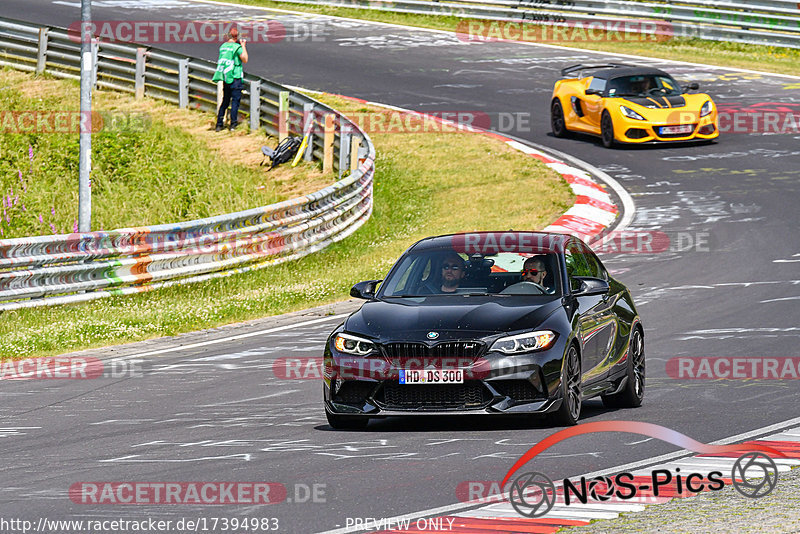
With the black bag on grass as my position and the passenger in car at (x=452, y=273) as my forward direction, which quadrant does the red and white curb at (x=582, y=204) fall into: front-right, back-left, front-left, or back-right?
front-left

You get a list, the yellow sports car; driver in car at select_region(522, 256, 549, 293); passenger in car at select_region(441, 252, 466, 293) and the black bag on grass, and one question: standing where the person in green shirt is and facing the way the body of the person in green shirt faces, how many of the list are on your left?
0

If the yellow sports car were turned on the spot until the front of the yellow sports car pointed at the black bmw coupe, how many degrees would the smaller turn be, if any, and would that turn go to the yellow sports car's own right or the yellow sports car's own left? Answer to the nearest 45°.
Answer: approximately 45° to the yellow sports car's own right

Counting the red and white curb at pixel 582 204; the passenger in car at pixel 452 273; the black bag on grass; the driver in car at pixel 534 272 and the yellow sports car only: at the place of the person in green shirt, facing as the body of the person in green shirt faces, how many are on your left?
0

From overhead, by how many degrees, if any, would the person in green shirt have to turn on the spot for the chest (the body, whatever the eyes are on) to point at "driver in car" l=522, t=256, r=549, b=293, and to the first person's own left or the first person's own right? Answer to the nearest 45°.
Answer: approximately 135° to the first person's own right

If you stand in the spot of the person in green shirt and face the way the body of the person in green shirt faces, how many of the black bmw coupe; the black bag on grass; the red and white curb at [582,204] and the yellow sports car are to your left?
0

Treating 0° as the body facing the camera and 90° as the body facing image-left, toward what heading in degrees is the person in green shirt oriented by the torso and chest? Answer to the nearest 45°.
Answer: approximately 225°

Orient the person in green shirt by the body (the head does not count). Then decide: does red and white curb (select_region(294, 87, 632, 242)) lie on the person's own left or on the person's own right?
on the person's own right

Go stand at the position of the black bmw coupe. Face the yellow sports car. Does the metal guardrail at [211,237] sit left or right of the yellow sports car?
left

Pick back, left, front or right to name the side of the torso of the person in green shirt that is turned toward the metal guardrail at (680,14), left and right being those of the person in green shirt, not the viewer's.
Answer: front

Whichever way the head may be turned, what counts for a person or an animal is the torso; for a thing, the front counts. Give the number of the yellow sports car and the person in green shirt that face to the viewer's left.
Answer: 0

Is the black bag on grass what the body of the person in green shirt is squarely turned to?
no

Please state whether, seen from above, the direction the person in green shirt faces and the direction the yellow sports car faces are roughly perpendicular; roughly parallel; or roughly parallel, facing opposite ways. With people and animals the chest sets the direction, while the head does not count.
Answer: roughly perpendicular

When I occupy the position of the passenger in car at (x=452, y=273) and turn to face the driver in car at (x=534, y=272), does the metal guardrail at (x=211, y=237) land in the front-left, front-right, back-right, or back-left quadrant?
back-left

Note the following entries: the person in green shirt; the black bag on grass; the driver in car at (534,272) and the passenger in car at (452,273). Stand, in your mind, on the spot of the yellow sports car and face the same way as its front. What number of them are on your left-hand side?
0
